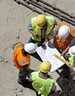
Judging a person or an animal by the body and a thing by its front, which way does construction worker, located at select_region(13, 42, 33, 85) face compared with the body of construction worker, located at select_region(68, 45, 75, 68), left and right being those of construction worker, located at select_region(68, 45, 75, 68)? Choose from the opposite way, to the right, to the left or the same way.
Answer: the opposite way

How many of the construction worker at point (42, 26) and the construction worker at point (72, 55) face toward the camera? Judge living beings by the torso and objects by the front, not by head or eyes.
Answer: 1

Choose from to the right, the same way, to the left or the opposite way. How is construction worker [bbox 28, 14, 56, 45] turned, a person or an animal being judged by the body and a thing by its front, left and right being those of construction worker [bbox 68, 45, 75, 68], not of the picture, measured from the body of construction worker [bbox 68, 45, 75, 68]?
to the left

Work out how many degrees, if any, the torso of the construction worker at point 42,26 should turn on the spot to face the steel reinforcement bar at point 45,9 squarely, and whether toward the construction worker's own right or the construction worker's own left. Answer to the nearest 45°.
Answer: approximately 180°

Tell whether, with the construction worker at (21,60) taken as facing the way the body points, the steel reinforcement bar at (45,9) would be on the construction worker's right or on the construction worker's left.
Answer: on the construction worker's left

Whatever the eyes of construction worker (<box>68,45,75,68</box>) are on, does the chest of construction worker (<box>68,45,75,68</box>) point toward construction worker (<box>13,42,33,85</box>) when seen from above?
yes

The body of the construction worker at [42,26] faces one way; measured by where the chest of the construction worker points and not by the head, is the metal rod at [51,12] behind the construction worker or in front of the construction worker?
behind

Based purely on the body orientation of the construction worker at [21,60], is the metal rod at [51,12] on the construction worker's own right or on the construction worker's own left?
on the construction worker's own left

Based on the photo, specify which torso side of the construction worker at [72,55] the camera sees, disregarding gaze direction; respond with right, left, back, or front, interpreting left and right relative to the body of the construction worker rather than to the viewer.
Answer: left

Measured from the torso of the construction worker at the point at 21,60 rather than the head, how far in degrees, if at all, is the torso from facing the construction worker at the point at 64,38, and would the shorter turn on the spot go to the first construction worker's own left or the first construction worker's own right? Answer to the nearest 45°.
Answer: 0° — they already face them

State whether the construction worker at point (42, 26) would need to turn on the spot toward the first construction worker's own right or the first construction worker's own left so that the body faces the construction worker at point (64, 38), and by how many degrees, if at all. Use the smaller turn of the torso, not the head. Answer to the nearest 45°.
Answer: approximately 90° to the first construction worker's own left

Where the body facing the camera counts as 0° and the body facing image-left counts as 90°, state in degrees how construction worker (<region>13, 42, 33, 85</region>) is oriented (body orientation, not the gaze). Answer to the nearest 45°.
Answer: approximately 270°
